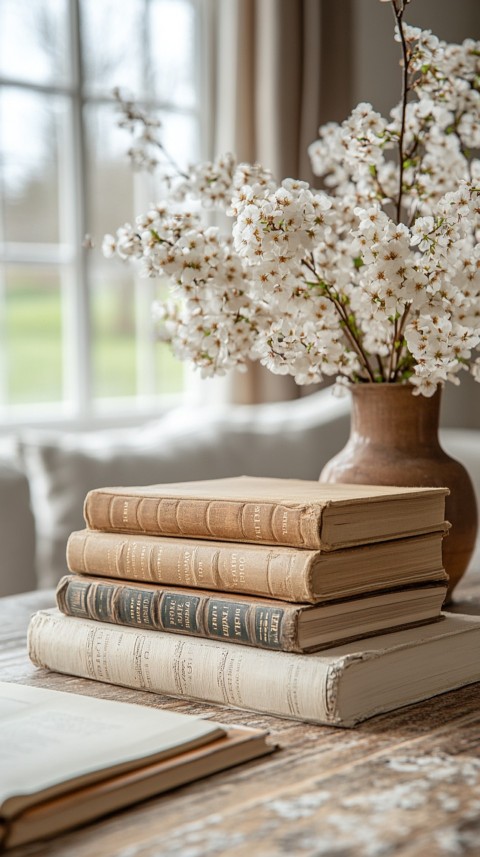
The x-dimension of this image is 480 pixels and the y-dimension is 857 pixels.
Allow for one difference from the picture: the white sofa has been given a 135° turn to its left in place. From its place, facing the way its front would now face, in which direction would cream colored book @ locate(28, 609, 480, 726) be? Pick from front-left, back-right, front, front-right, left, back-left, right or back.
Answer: back-right

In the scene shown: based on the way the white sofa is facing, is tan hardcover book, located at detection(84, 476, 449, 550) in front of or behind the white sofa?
in front

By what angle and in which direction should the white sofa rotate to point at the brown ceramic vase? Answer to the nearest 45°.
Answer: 0° — it already faces it

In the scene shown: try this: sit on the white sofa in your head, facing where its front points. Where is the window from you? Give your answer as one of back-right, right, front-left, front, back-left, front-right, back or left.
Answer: back

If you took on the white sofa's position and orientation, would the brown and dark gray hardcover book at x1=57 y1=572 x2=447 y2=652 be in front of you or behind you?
in front

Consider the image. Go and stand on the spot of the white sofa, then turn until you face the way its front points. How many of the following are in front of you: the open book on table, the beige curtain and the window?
1

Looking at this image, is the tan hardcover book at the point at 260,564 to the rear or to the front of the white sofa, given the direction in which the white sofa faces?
to the front

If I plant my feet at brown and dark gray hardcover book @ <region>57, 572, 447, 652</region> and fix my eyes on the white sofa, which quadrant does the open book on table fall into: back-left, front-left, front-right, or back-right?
back-left

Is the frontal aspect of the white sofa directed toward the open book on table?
yes

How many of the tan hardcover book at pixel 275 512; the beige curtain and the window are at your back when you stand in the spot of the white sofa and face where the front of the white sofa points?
2

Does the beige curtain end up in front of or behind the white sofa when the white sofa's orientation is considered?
behind

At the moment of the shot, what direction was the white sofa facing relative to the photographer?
facing the viewer
